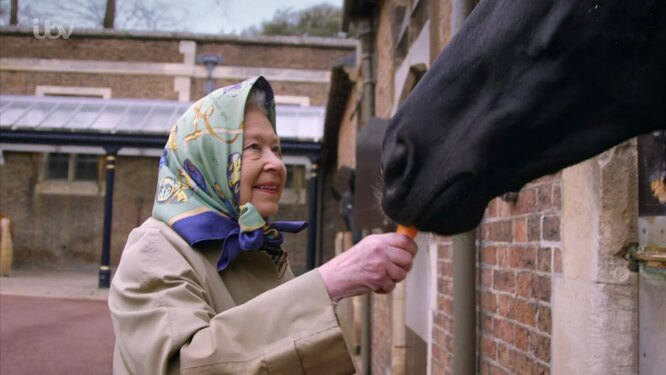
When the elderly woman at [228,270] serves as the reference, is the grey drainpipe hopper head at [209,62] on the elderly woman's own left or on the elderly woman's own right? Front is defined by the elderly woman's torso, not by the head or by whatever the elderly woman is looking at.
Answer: on the elderly woman's own left

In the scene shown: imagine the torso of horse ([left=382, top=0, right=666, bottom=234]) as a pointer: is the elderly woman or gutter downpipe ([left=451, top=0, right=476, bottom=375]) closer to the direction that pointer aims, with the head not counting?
the elderly woman

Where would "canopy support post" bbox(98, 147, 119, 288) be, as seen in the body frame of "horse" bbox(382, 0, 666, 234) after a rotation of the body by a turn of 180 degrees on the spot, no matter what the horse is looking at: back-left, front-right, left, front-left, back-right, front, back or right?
back-left

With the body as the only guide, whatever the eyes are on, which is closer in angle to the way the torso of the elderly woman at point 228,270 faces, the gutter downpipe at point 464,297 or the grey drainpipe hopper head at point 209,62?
the gutter downpipe

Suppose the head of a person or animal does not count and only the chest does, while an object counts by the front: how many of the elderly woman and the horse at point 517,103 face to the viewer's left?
1

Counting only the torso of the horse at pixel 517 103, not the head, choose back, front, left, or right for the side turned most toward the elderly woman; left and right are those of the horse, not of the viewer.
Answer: front

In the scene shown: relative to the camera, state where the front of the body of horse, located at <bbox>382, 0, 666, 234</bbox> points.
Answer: to the viewer's left

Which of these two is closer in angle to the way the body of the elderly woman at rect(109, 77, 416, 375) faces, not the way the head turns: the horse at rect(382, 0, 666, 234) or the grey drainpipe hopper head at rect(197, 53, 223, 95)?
the horse

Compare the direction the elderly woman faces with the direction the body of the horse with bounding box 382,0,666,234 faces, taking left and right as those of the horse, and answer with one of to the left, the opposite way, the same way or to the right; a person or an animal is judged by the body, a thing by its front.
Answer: the opposite way

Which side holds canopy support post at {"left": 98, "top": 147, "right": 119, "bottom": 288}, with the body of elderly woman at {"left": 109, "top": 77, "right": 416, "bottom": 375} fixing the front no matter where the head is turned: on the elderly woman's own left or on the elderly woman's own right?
on the elderly woman's own left

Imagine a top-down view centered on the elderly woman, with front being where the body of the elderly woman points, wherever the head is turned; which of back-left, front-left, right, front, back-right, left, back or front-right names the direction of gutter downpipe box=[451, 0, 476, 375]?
front-left

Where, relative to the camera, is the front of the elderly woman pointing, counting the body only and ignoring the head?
to the viewer's right
